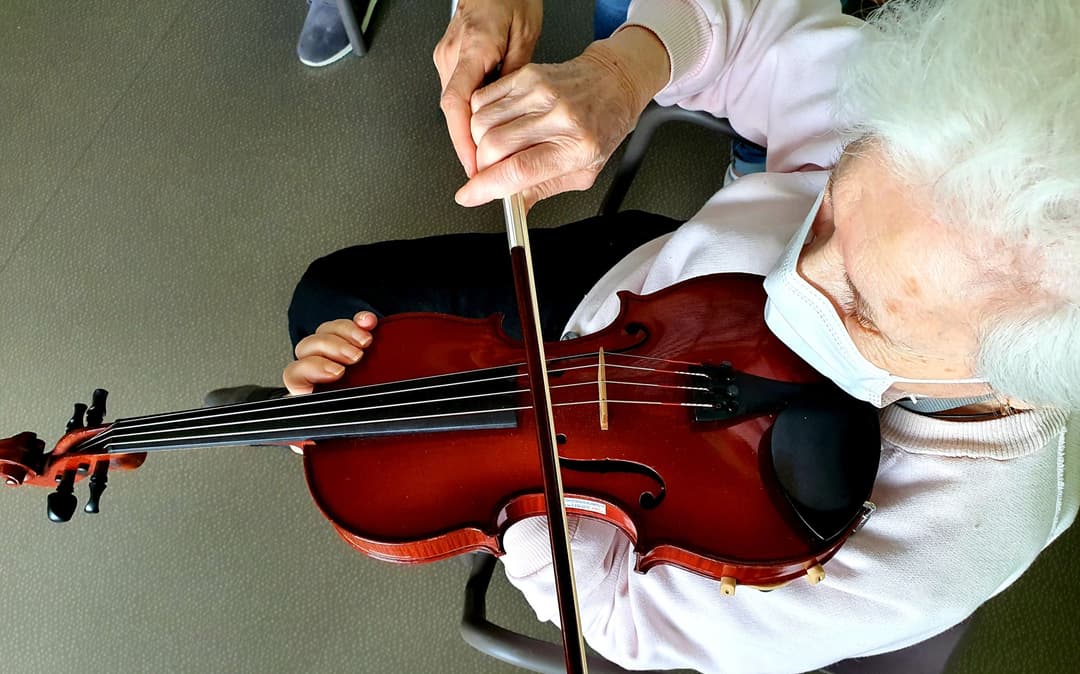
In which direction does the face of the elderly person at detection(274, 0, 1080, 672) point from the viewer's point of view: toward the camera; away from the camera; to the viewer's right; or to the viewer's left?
to the viewer's left

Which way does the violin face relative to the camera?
toward the camera

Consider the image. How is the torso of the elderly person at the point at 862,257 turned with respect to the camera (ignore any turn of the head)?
to the viewer's left
